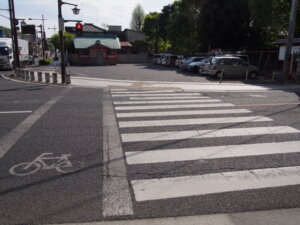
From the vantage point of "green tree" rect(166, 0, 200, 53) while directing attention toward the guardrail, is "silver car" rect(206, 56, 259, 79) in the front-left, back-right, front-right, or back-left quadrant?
front-left

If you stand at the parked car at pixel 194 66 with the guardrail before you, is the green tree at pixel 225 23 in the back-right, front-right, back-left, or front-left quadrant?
back-right
